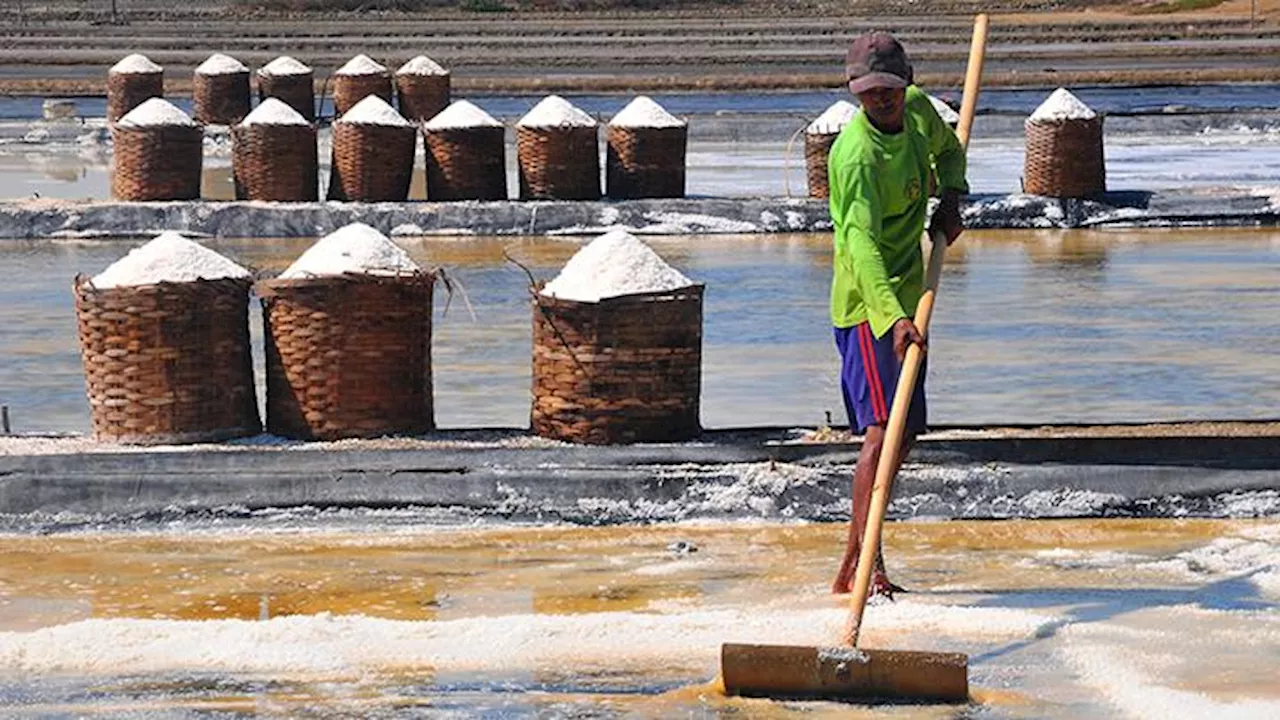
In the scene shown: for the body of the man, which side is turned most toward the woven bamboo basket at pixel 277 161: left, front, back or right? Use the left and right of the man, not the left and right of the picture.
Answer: back

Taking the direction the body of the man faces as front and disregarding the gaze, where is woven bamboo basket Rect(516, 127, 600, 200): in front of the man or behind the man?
behind

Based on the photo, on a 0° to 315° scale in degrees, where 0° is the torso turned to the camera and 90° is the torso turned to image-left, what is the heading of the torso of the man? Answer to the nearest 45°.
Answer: approximately 315°

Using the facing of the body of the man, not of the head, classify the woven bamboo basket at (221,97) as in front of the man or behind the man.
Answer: behind

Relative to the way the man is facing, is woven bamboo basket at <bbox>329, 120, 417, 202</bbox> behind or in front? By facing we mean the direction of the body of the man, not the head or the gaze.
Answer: behind

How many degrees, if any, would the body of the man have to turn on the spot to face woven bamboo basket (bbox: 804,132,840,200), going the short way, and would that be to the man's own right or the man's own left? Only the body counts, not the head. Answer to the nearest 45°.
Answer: approximately 135° to the man's own left

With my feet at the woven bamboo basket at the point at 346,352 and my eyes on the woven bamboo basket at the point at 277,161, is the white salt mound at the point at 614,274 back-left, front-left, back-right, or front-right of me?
back-right
